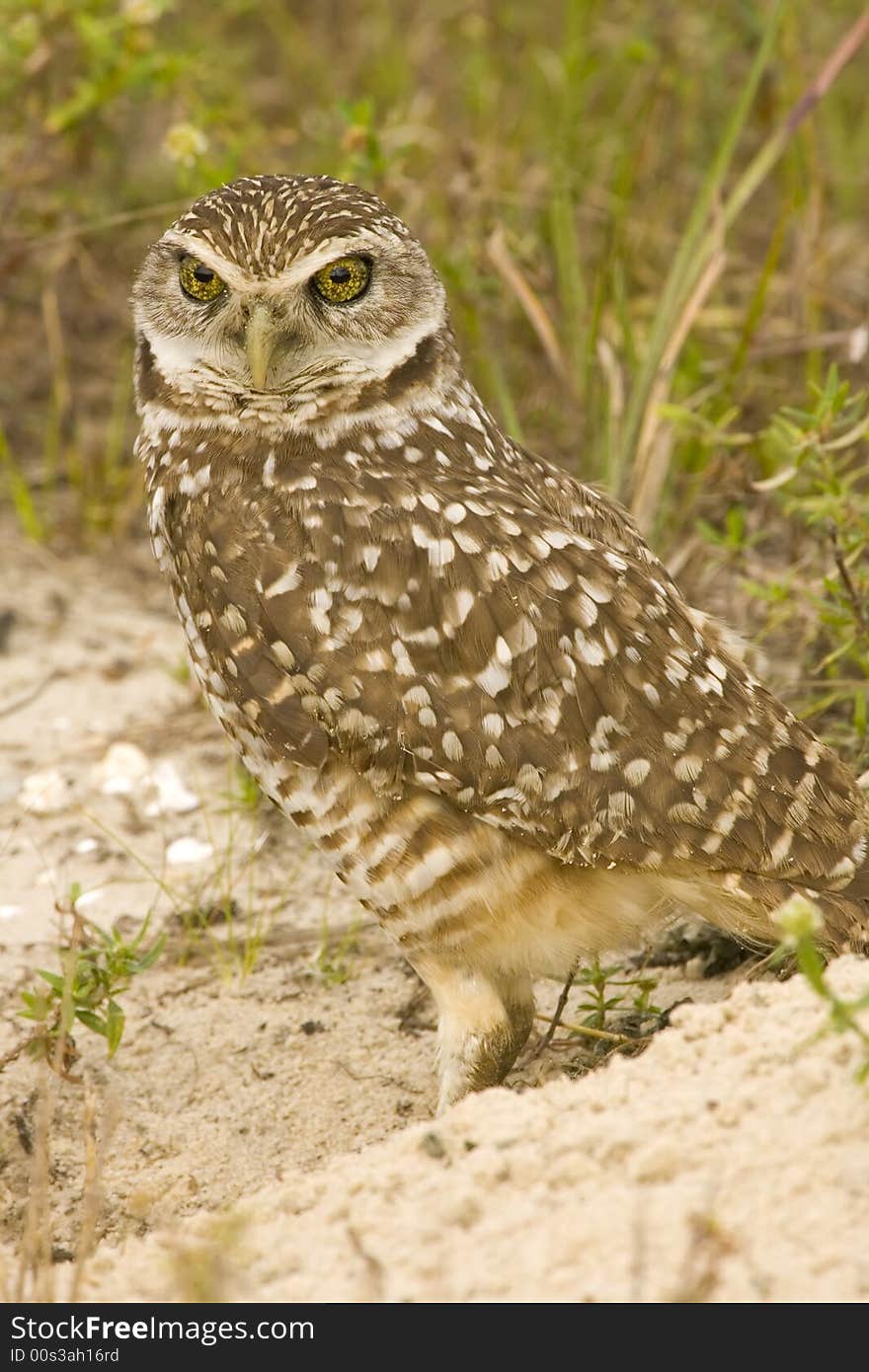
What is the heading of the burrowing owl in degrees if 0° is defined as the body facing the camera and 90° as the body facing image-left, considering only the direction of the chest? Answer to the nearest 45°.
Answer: approximately 90°

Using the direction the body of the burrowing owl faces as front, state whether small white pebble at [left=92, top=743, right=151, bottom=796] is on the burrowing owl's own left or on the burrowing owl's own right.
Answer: on the burrowing owl's own right
